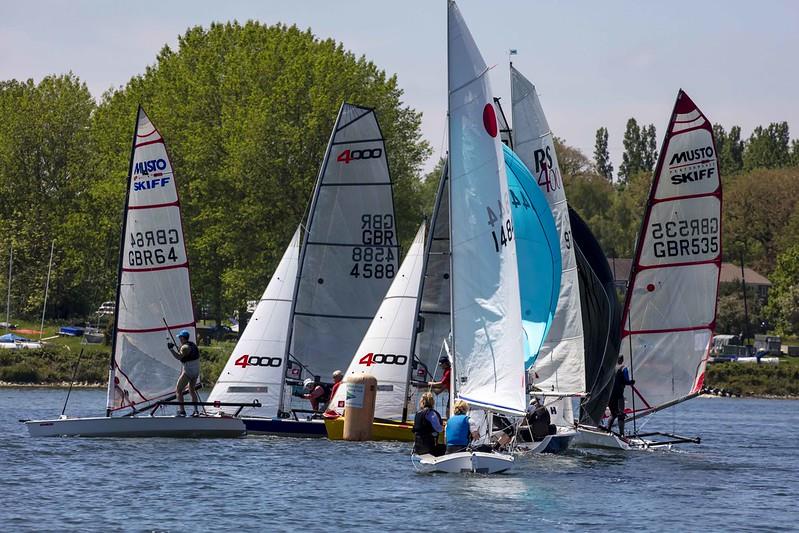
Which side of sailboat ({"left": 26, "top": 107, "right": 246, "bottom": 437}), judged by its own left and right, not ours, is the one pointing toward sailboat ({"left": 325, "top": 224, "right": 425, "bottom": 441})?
back

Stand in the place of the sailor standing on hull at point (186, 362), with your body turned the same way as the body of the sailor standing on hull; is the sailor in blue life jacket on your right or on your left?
on your left

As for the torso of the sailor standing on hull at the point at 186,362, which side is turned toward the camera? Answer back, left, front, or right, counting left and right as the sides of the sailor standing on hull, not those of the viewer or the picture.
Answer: left

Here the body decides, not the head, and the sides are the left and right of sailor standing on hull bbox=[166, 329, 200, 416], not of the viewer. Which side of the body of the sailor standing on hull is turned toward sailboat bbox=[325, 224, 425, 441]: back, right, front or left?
back

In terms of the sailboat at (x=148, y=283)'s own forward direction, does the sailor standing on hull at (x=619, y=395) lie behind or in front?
behind

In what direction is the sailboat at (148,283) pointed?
to the viewer's left

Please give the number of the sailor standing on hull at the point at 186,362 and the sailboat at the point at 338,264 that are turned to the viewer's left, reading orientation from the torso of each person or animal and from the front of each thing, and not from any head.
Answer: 2

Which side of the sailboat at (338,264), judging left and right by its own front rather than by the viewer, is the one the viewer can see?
left

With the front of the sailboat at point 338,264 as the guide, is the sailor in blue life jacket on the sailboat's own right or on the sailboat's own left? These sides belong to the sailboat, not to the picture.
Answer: on the sailboat's own left
